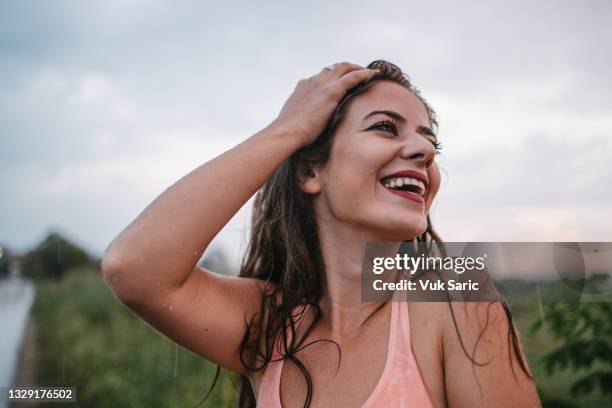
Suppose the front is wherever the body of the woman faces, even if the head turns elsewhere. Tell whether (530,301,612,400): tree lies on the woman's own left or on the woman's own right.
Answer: on the woman's own left

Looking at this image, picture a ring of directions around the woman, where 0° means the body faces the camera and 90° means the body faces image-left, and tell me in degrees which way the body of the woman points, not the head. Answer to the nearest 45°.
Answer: approximately 0°

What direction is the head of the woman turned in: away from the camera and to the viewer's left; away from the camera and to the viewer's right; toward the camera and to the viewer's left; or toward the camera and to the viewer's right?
toward the camera and to the viewer's right

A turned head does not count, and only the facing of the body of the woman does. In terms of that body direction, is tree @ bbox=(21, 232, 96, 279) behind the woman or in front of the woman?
behind
